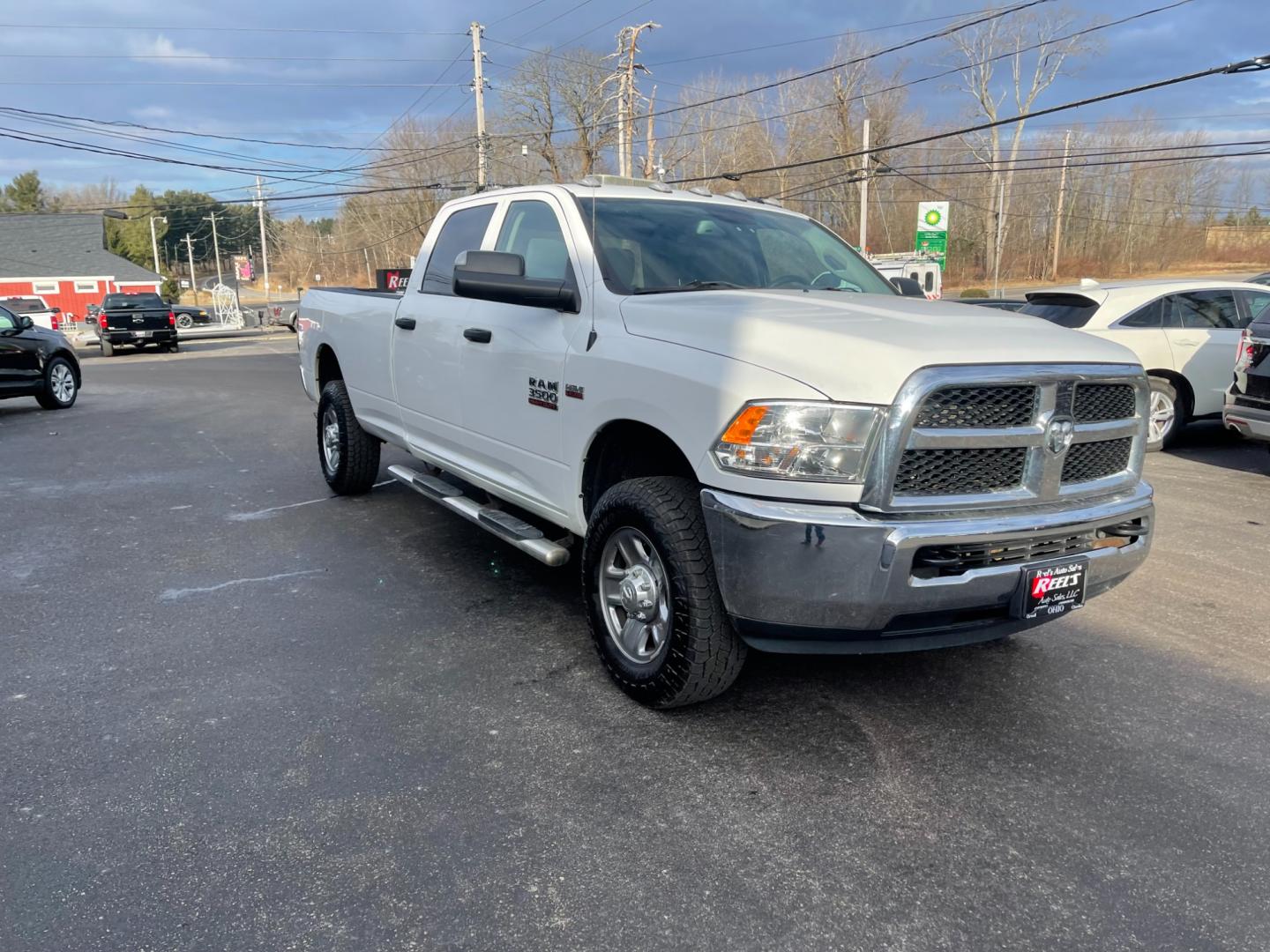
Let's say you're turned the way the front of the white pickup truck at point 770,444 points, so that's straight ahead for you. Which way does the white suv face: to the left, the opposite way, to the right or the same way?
to the left

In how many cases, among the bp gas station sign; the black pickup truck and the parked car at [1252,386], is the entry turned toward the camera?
1

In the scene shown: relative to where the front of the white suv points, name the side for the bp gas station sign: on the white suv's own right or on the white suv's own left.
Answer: on the white suv's own left

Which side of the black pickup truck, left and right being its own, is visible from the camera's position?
back

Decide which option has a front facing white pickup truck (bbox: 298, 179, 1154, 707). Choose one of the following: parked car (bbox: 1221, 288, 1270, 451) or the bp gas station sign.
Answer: the bp gas station sign

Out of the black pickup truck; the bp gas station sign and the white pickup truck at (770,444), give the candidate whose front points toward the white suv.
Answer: the bp gas station sign

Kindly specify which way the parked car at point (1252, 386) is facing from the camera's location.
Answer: facing away from the viewer and to the right of the viewer

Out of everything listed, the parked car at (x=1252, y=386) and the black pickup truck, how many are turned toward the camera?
0

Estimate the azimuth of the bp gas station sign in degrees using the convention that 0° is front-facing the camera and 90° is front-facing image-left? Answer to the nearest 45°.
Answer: approximately 0°

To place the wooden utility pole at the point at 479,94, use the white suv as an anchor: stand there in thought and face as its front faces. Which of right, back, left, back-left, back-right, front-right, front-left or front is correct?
left

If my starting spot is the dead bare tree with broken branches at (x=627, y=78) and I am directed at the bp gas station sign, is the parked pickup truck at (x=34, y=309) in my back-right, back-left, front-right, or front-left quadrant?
back-right

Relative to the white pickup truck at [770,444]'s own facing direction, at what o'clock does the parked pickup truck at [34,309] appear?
The parked pickup truck is roughly at 6 o'clock from the white pickup truck.

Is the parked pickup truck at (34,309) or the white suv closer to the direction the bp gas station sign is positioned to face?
the white suv

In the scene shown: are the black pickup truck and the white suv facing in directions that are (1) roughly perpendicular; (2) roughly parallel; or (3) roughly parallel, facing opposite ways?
roughly perpendicular
